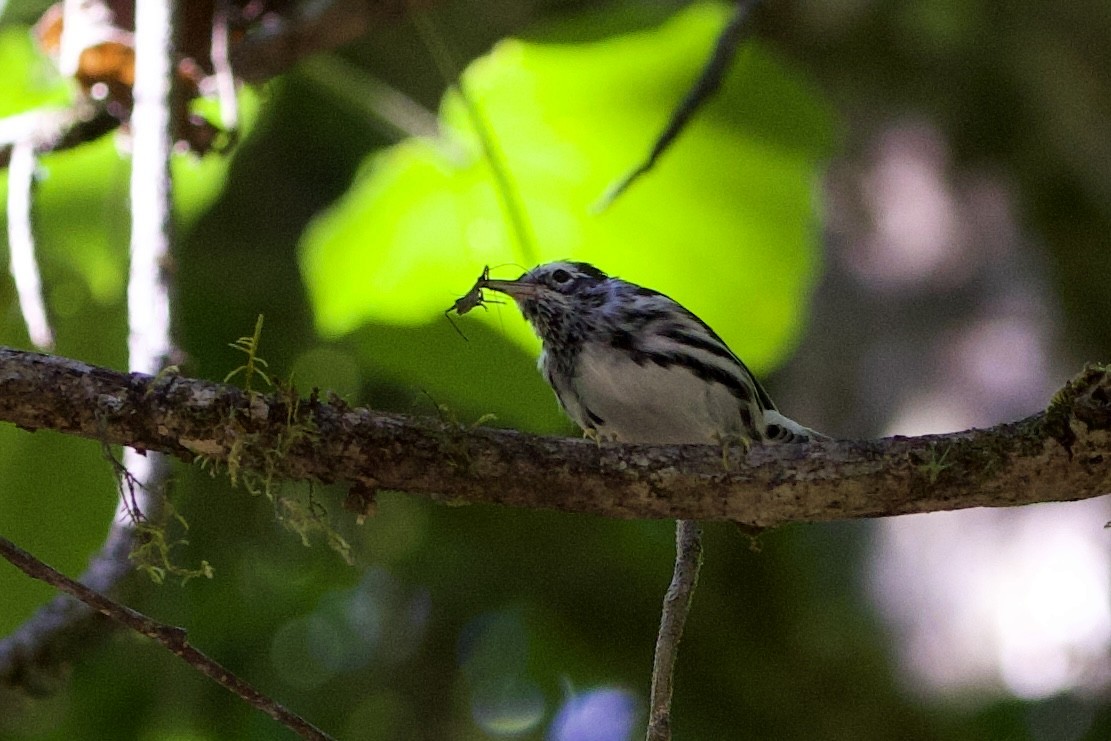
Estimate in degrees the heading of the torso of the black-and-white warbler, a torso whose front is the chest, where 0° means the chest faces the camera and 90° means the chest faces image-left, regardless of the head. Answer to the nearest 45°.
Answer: approximately 90°

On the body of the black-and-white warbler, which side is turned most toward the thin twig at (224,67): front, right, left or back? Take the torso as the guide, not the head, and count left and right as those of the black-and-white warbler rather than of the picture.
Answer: front
